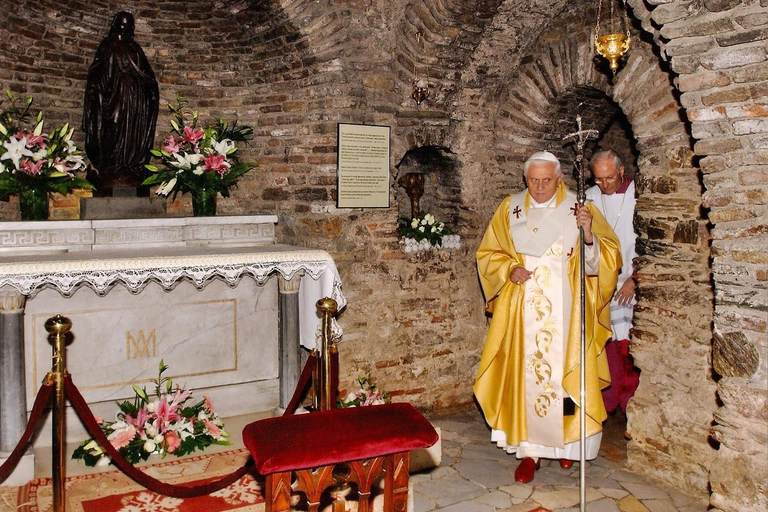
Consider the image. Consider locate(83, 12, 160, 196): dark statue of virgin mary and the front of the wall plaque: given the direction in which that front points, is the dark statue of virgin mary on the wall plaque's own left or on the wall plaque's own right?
on the wall plaque's own right

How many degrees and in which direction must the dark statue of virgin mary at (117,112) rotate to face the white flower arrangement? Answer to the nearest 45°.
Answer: approximately 90° to its left

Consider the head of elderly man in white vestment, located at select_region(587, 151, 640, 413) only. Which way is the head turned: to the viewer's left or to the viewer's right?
to the viewer's left

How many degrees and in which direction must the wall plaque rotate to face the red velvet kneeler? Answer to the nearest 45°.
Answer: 0° — it already faces it

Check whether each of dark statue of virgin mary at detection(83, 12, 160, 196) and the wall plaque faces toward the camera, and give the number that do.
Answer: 2

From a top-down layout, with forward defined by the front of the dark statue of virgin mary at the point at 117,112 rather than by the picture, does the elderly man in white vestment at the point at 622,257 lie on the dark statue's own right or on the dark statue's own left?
on the dark statue's own left

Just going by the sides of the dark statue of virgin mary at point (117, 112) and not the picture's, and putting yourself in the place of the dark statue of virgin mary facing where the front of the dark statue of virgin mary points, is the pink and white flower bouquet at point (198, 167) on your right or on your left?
on your left

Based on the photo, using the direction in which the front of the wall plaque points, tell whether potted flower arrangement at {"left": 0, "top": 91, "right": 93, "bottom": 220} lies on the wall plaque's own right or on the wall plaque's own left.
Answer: on the wall plaque's own right

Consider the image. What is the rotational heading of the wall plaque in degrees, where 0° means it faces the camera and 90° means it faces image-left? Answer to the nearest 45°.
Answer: approximately 0°

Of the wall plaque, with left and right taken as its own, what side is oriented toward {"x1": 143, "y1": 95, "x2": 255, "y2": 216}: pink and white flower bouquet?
right
